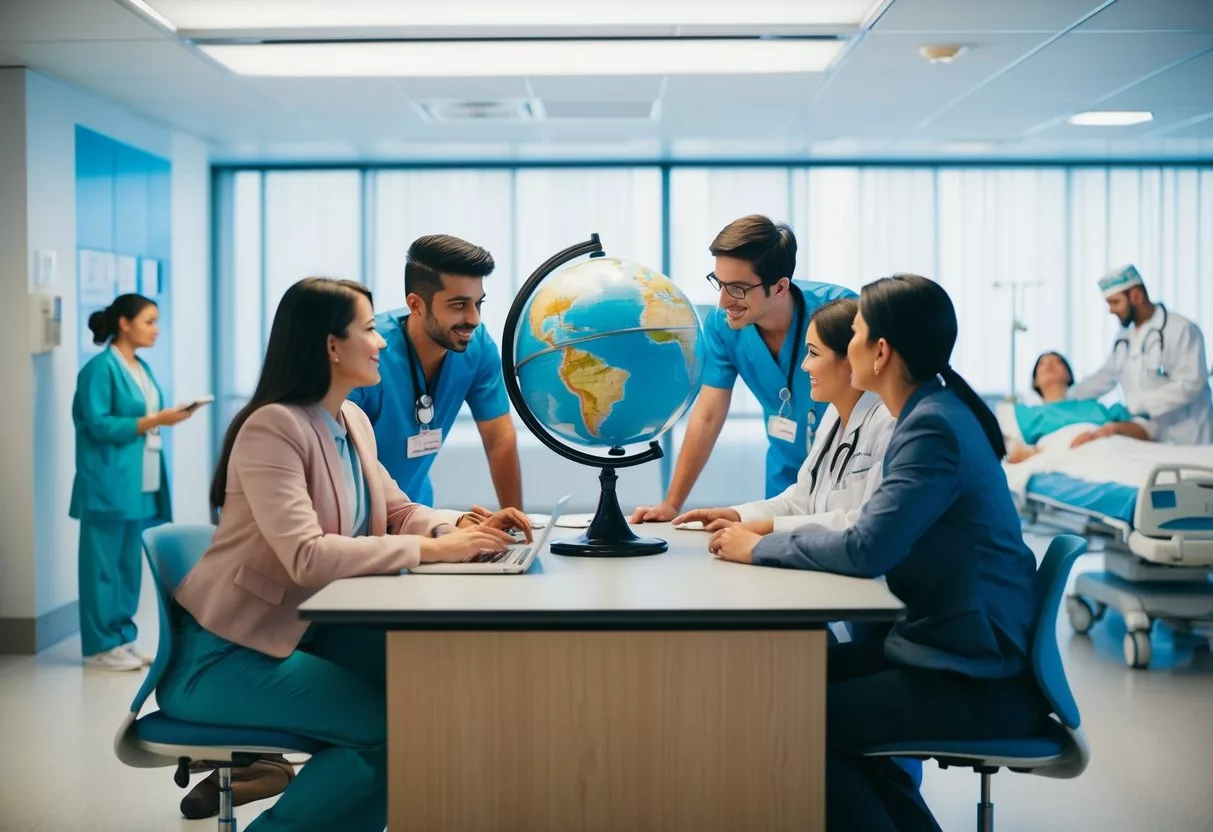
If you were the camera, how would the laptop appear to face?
facing to the left of the viewer

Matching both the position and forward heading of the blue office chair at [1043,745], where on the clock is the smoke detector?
The smoke detector is roughly at 3 o'clock from the blue office chair.

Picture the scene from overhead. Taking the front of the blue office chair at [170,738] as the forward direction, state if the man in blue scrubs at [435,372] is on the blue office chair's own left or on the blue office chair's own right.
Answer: on the blue office chair's own left

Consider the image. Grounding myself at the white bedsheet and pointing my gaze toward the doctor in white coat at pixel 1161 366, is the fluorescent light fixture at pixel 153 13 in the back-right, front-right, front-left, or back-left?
back-left

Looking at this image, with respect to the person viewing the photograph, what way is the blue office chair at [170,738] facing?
facing to the right of the viewer

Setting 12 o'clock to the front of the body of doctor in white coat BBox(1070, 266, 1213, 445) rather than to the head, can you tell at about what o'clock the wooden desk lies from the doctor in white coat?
The wooden desk is roughly at 11 o'clock from the doctor in white coat.

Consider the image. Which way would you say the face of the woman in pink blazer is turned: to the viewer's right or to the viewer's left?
to the viewer's right

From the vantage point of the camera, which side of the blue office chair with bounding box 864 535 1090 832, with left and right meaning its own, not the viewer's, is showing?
left

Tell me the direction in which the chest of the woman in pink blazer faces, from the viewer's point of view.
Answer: to the viewer's right

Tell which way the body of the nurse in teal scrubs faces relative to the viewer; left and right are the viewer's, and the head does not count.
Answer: facing to the right of the viewer

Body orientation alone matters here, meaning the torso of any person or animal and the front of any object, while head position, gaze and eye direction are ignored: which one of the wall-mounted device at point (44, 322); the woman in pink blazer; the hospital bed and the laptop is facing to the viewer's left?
the laptop

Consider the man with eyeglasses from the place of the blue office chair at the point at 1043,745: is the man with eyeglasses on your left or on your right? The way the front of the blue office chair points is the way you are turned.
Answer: on your right
